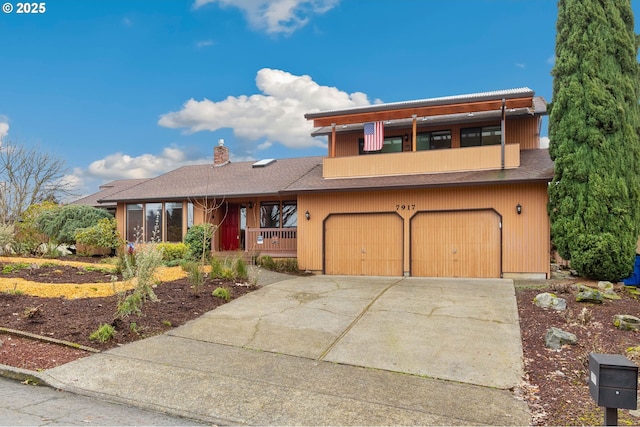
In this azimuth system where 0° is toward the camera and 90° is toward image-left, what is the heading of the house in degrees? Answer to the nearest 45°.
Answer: approximately 0°

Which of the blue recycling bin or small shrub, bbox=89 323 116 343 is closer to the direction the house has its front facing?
the small shrub

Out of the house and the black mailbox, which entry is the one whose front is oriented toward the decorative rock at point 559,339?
the house

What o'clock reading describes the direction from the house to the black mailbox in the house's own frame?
The black mailbox is roughly at 12 o'clock from the house.

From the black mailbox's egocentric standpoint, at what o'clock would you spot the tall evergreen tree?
The tall evergreen tree is roughly at 6 o'clock from the black mailbox.

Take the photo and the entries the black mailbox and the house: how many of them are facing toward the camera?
2

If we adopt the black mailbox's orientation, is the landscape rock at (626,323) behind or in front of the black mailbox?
behind
